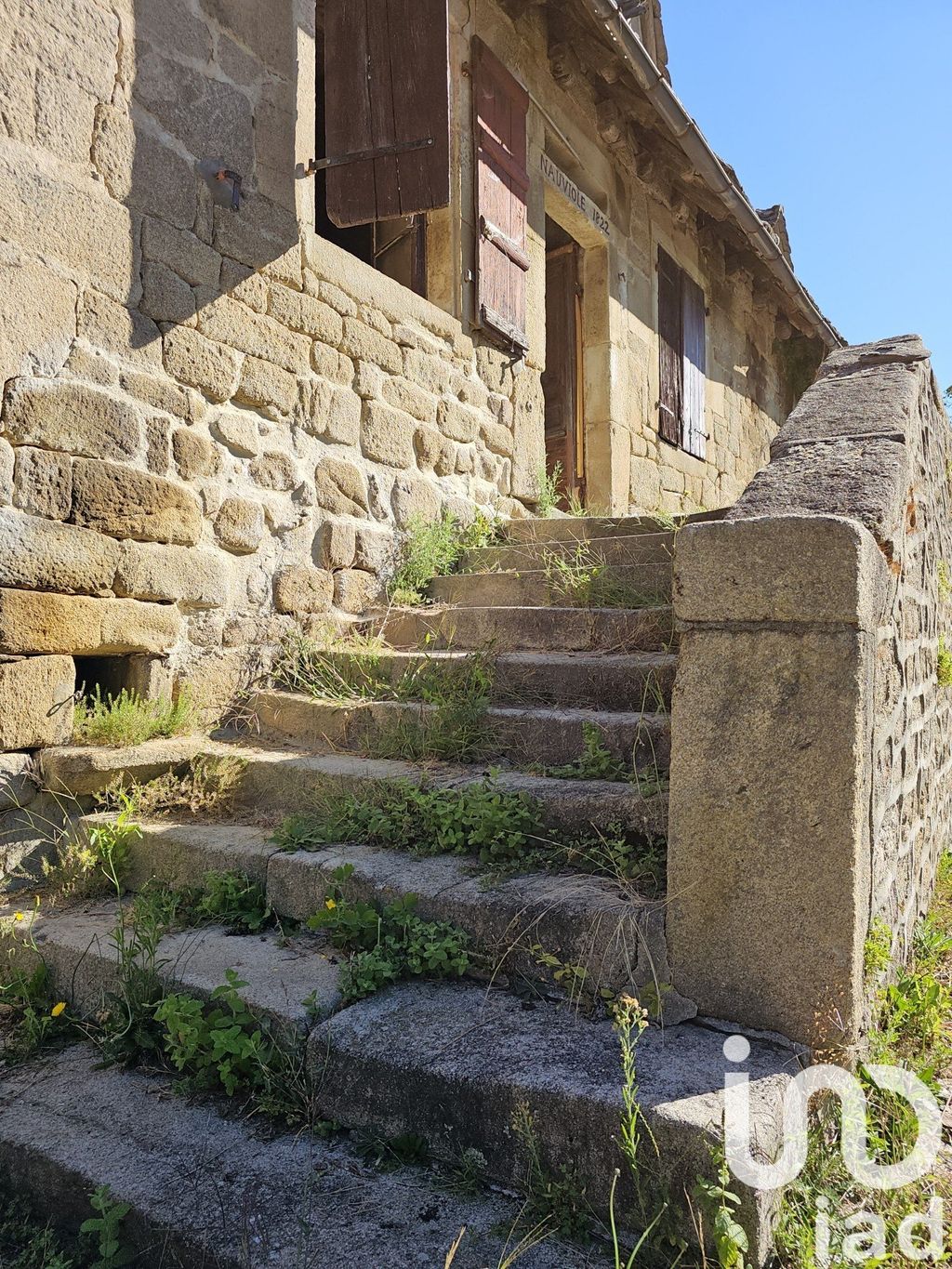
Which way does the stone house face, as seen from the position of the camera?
facing the viewer and to the right of the viewer

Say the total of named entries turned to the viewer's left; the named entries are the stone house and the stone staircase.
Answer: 0

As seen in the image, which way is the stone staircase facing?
toward the camera

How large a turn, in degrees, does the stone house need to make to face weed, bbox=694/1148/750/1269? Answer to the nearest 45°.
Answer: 0° — it already faces it
